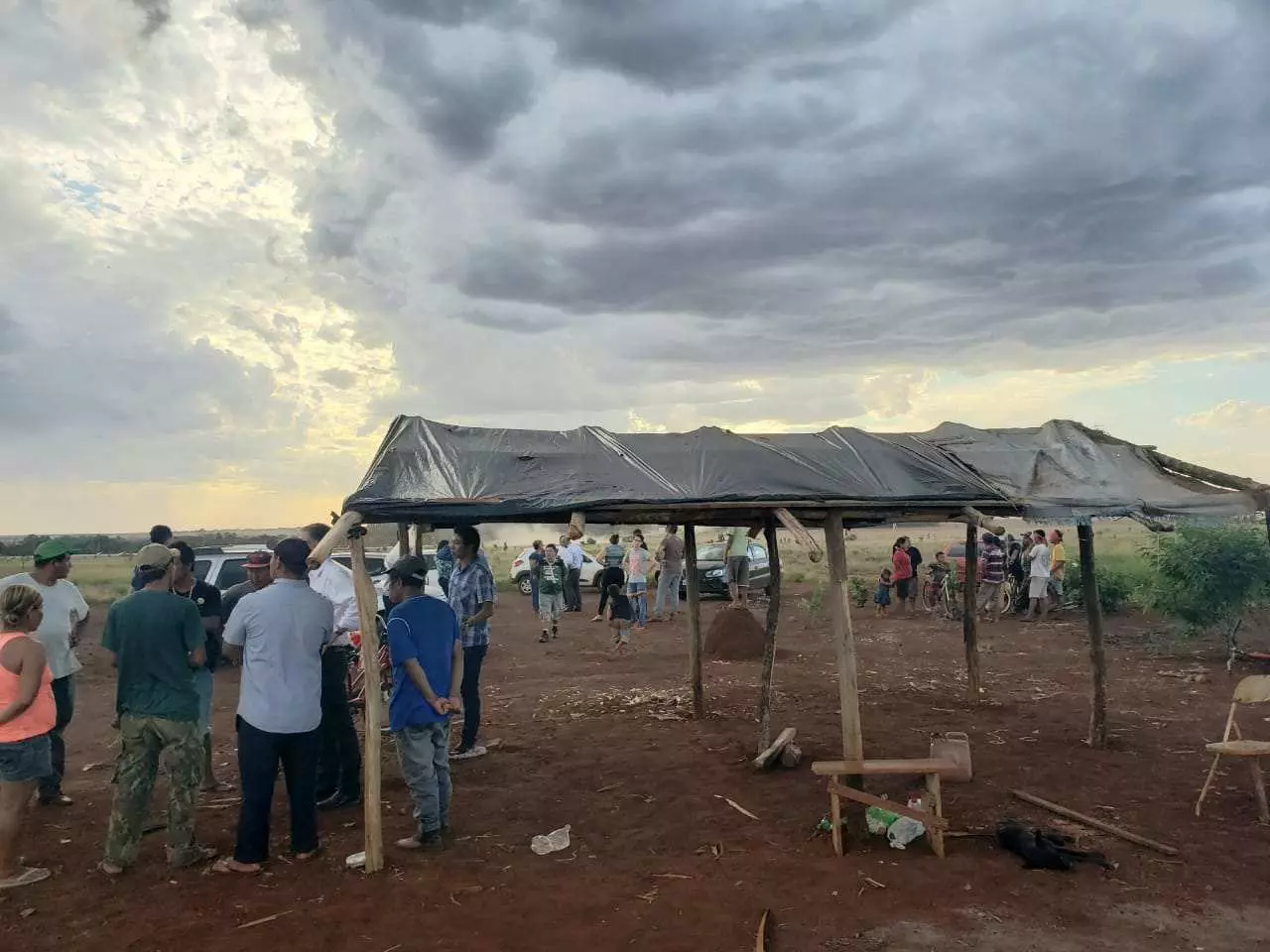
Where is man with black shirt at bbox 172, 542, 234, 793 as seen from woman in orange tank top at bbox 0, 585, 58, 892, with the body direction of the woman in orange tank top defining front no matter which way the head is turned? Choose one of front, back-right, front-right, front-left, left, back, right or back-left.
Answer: front

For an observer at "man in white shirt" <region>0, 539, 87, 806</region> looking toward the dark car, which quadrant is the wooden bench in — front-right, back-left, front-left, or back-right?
front-right

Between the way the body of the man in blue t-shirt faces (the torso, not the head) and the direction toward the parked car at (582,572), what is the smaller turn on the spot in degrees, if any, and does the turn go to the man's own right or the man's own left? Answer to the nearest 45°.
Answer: approximately 45° to the man's own right

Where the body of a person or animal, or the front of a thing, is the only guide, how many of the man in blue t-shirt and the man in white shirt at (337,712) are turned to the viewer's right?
0

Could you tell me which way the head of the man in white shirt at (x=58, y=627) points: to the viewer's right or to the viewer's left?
to the viewer's right

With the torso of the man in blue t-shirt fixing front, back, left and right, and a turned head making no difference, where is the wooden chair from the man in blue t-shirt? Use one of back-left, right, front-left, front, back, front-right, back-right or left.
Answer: back-right
